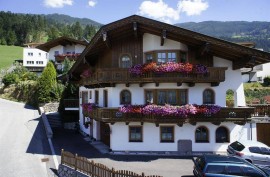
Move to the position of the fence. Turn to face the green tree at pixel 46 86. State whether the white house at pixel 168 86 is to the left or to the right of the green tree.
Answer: right

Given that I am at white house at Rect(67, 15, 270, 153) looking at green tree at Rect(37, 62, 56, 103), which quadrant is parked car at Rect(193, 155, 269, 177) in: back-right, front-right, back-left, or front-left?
back-left

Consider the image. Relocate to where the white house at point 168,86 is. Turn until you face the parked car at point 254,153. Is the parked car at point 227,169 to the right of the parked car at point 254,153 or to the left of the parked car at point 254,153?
right

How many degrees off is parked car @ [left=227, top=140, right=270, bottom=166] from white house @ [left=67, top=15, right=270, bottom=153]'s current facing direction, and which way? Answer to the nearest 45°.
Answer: approximately 45° to its left

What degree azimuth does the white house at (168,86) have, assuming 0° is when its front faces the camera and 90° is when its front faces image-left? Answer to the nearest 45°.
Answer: approximately 0°

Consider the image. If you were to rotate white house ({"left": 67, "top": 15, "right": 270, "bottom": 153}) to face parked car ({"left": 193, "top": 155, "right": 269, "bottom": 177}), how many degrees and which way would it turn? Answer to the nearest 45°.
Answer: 0° — it already faces it

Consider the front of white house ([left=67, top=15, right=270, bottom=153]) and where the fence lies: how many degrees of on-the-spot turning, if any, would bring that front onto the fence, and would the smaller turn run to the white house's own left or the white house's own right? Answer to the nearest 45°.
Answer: approximately 45° to the white house's own right

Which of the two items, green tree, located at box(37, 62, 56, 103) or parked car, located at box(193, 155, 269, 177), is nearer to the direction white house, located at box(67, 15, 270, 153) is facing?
the parked car

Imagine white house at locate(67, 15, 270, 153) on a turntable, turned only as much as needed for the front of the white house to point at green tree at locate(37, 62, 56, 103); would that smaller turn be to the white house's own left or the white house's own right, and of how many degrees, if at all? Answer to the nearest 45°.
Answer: approximately 135° to the white house's own right
